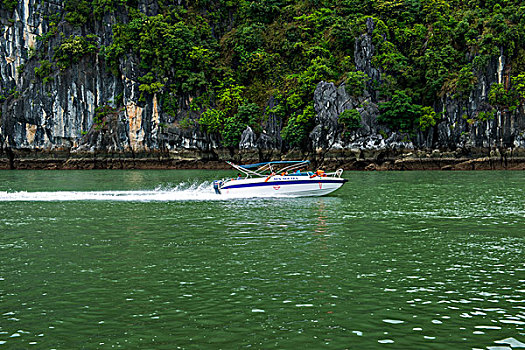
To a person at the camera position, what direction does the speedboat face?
facing to the right of the viewer
